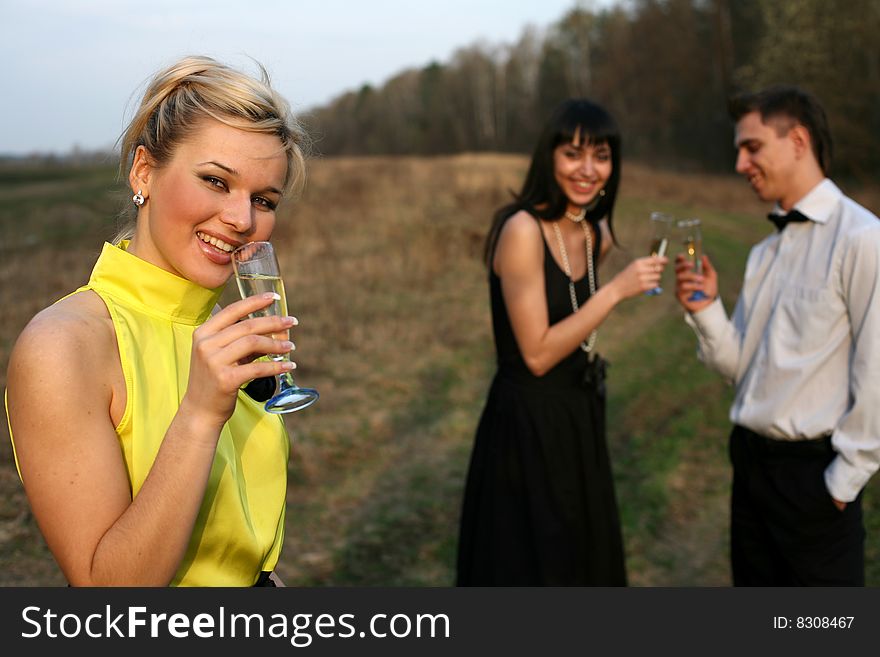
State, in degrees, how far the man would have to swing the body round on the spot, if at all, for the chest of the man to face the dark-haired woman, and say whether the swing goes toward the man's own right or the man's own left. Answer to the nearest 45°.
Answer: approximately 45° to the man's own right

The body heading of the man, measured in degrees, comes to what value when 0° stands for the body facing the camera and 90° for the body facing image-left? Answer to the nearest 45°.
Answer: approximately 45°

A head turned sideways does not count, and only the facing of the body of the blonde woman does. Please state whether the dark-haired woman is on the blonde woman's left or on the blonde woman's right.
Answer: on the blonde woman's left

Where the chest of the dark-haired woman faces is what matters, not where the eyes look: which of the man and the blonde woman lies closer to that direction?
the man

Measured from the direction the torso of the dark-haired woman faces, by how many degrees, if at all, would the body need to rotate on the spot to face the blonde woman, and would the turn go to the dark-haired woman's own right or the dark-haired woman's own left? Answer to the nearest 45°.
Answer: approximately 45° to the dark-haired woman's own right

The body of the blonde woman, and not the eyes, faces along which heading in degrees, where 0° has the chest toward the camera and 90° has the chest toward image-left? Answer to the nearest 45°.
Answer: approximately 315°
